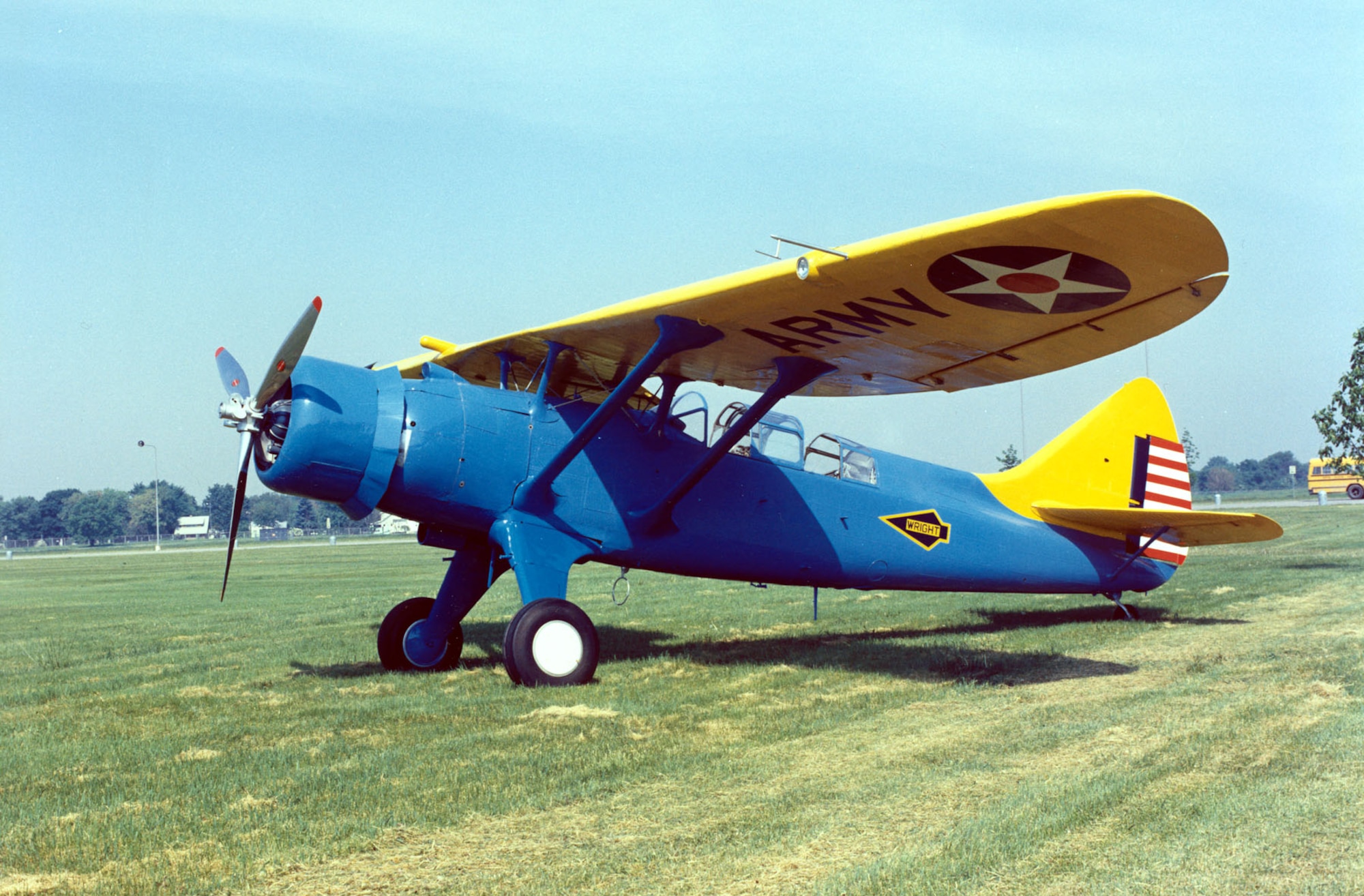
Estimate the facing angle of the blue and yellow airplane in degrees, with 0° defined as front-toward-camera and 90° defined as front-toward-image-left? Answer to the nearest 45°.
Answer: approximately 45°
